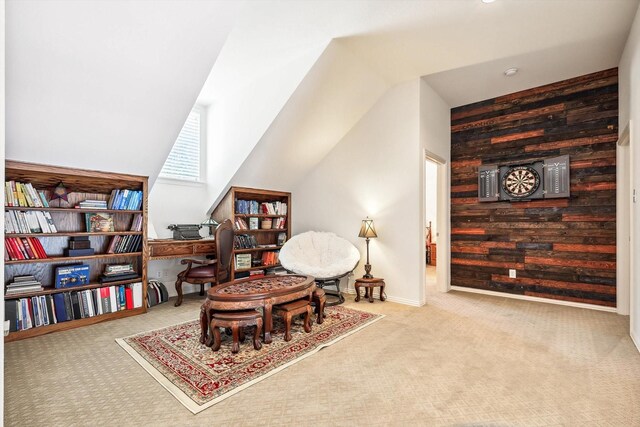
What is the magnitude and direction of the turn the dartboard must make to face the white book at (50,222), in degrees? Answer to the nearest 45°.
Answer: approximately 45° to its right

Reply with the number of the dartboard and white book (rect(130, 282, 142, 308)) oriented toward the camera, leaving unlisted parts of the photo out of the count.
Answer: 2

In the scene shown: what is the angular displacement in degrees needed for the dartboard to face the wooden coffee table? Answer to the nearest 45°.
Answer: approximately 45° to its right

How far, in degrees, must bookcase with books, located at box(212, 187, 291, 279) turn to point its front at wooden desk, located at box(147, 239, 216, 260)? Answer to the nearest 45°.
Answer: approximately 90° to its right

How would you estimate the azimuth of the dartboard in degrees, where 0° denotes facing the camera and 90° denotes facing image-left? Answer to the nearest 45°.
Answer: approximately 0°

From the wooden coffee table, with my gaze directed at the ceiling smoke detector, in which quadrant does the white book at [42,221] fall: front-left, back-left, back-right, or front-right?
back-left
